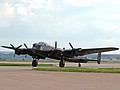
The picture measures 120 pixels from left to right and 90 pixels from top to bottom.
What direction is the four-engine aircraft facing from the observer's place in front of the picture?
facing the viewer and to the left of the viewer
